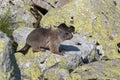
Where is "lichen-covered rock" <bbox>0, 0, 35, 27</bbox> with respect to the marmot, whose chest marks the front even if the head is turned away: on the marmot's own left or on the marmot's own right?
on the marmot's own left

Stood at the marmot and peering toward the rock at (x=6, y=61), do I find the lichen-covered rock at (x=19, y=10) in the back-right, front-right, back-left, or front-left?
back-right

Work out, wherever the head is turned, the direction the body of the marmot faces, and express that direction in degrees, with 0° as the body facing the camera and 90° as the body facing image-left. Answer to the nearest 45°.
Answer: approximately 270°
